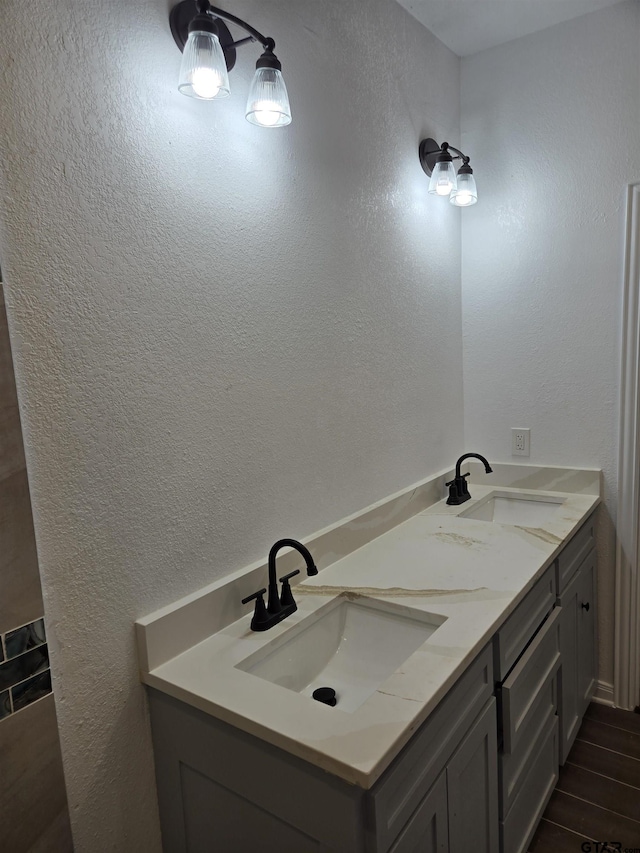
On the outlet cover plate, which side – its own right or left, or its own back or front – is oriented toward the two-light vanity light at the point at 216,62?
front

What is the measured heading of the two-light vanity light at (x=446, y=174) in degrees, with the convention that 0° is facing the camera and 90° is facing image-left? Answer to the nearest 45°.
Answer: approximately 315°

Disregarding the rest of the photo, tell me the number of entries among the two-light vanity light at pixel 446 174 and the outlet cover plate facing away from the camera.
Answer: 0

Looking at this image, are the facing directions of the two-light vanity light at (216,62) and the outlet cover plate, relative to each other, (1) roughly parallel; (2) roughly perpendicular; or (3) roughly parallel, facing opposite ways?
roughly perpendicular

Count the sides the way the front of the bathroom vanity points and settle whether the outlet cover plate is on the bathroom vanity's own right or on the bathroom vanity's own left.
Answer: on the bathroom vanity's own left
